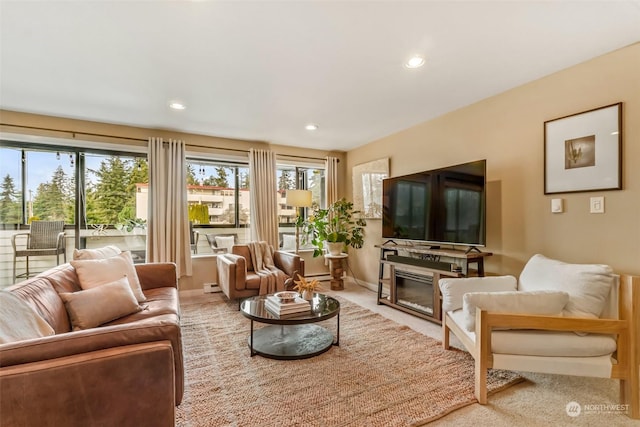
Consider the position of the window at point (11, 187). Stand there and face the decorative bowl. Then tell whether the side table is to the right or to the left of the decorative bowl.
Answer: left

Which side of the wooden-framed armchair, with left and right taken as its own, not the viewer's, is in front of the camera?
left

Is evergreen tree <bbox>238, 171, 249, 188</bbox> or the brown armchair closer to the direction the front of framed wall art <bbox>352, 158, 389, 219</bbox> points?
the brown armchair
